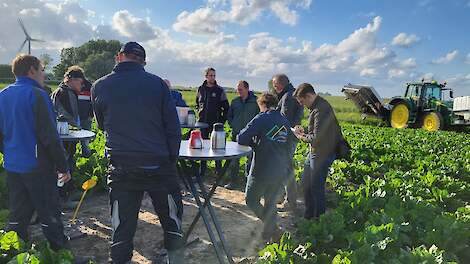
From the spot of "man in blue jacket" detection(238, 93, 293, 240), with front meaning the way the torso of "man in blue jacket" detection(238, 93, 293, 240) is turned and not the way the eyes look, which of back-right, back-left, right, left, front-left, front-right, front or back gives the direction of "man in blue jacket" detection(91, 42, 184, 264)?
left

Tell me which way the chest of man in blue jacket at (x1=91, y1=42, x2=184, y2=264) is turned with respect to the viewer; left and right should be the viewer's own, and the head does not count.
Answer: facing away from the viewer

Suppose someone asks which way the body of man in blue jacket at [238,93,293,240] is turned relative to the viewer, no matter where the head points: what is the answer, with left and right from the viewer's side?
facing away from the viewer and to the left of the viewer

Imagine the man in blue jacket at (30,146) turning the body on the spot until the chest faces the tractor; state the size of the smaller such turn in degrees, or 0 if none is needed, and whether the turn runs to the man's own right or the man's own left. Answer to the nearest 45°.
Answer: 0° — they already face it

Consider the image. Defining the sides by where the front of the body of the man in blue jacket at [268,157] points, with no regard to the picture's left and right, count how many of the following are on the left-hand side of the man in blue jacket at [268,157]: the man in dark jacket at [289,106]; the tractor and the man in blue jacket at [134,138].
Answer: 1

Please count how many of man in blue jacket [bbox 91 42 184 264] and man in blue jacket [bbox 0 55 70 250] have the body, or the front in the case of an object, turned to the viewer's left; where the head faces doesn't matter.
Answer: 0

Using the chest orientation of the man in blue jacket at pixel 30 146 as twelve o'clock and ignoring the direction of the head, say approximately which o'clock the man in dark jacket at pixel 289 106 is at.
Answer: the man in dark jacket at pixel 289 106 is roughly at 1 o'clock from the man in blue jacket at pixel 30 146.

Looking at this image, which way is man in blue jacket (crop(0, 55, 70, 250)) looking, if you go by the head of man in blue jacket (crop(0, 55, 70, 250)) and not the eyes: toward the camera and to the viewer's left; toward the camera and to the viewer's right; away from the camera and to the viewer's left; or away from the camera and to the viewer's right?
away from the camera and to the viewer's right

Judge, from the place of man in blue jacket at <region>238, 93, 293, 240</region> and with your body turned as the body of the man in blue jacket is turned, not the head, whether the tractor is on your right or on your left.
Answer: on your right

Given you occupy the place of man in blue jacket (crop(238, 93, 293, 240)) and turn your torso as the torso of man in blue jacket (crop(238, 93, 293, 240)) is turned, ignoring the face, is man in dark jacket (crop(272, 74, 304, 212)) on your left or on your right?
on your right

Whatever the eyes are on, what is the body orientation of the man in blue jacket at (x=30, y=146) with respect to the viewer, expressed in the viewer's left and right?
facing away from the viewer and to the right of the viewer

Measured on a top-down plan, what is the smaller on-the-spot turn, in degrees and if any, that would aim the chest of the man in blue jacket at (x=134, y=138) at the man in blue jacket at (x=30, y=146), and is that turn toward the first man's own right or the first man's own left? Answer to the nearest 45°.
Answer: approximately 45° to the first man's own left

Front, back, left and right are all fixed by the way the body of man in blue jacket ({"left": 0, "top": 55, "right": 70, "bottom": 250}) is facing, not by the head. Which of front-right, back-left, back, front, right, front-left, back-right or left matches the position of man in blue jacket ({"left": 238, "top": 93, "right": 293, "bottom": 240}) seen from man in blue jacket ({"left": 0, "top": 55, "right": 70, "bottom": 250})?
front-right

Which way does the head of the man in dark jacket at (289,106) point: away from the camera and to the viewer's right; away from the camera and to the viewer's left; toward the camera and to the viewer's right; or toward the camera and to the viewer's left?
toward the camera and to the viewer's left

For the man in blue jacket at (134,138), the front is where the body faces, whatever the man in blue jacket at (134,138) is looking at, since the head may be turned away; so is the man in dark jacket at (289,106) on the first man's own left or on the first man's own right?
on the first man's own right

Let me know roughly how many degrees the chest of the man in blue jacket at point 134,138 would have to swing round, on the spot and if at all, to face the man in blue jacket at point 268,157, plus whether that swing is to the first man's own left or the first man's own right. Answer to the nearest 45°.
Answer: approximately 45° to the first man's own right

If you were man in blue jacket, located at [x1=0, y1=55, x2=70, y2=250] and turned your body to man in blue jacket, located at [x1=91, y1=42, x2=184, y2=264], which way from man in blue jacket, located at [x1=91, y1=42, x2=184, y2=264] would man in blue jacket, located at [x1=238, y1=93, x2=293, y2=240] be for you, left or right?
left
